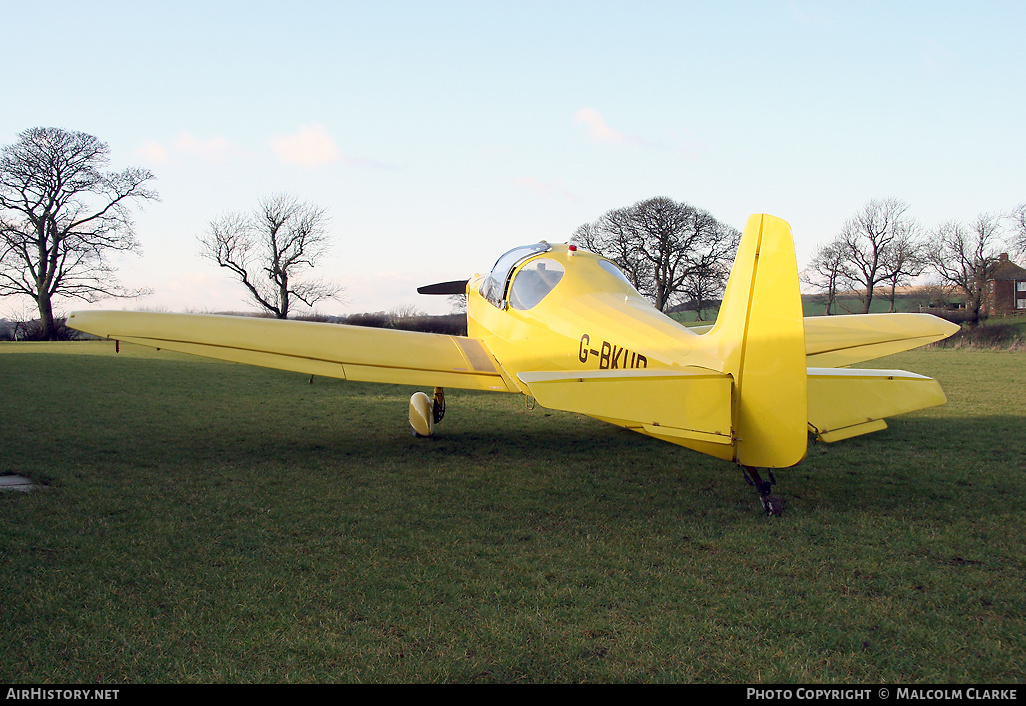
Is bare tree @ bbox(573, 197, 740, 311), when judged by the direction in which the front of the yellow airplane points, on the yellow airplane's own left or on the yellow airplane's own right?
on the yellow airplane's own right

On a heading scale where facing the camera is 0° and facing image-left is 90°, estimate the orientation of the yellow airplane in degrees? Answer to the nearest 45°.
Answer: approximately 135°
